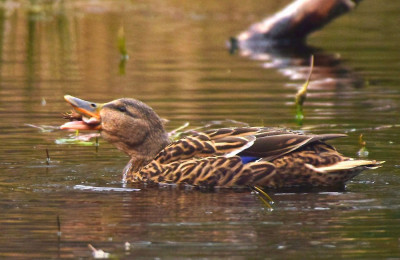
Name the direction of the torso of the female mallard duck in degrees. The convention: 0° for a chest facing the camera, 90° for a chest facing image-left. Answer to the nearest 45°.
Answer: approximately 90°

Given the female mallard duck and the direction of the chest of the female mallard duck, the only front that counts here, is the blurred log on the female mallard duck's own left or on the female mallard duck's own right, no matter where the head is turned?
on the female mallard duck's own right
